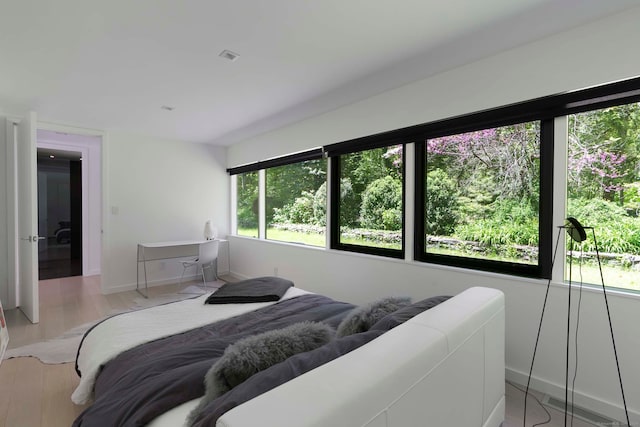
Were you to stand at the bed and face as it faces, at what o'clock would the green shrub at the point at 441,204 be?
The green shrub is roughly at 3 o'clock from the bed.

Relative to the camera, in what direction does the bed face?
facing away from the viewer and to the left of the viewer

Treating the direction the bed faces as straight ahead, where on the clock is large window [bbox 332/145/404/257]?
The large window is roughly at 2 o'clock from the bed.

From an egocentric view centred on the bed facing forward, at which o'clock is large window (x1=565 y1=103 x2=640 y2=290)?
The large window is roughly at 4 o'clock from the bed.

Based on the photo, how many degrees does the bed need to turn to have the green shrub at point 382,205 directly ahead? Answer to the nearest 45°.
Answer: approximately 90° to its right

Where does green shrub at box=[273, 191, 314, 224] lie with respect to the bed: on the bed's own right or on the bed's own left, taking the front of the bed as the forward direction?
on the bed's own right
